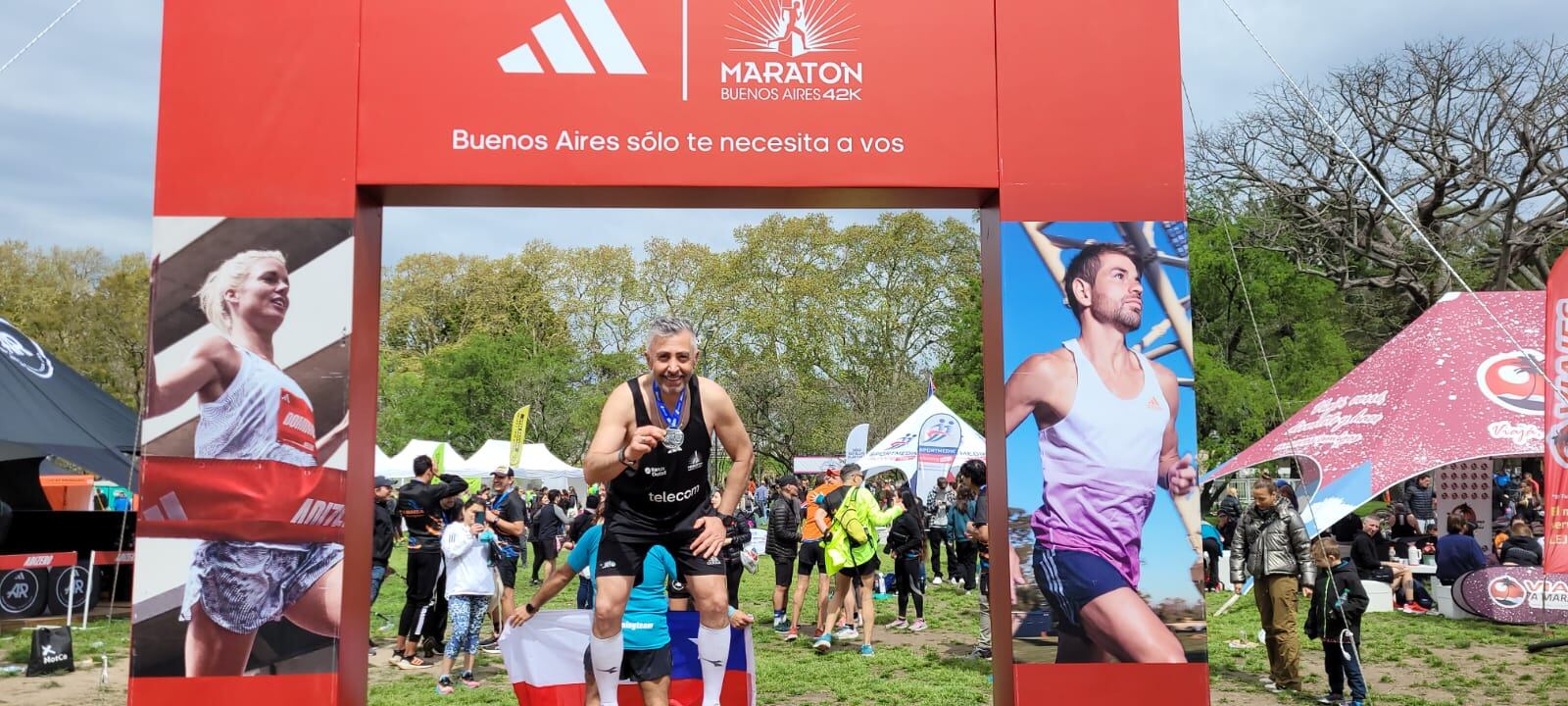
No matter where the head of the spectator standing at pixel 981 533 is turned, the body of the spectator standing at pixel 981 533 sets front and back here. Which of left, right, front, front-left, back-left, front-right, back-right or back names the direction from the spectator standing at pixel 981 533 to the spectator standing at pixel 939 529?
right

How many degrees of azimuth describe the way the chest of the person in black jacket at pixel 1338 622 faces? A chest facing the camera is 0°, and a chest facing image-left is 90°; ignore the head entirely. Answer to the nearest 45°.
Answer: approximately 45°

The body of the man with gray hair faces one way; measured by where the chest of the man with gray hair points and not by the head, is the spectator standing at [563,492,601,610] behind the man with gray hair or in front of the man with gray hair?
behind

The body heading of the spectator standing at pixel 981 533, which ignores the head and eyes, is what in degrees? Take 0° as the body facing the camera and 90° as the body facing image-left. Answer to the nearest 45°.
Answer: approximately 90°

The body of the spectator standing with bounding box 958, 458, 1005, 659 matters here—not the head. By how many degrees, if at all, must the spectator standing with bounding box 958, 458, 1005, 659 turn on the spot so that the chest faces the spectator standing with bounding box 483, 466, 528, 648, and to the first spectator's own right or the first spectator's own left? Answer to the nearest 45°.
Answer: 0° — they already face them

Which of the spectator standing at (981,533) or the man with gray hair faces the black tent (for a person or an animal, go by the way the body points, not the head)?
the spectator standing

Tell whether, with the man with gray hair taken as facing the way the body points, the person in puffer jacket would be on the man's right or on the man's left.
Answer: on the man's left

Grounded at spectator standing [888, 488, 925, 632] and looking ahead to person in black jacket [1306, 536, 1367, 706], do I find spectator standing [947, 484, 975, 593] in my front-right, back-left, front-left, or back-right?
back-left

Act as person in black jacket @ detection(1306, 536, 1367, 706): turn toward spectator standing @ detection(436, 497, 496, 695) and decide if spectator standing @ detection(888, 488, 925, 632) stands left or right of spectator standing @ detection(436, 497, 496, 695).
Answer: right

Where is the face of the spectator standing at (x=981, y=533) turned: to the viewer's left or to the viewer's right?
to the viewer's left

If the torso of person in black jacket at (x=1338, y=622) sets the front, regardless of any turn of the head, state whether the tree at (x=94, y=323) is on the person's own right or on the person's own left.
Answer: on the person's own right

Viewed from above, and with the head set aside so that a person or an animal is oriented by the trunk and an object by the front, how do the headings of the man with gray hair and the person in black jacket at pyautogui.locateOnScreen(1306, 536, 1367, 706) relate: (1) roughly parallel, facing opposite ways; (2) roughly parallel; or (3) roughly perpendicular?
roughly perpendicular

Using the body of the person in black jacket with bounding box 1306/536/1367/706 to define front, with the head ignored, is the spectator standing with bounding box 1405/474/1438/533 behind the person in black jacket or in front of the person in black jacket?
behind
